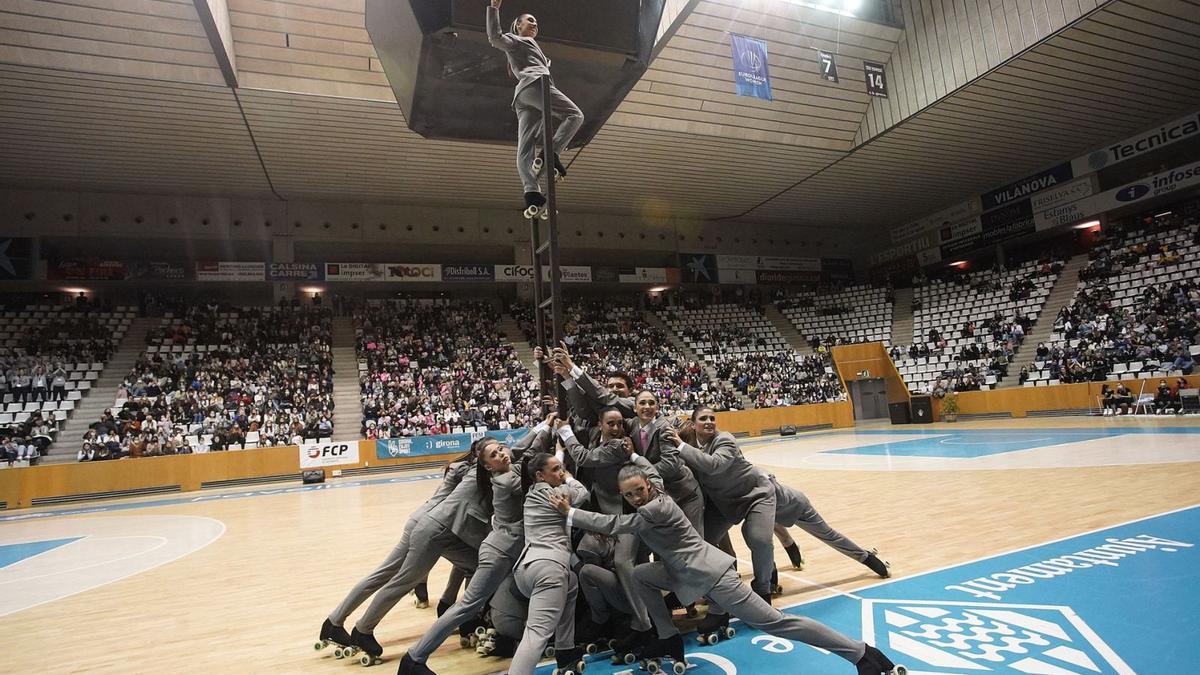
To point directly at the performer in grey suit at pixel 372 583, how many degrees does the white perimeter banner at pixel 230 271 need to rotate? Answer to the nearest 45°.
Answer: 0° — it already faces them

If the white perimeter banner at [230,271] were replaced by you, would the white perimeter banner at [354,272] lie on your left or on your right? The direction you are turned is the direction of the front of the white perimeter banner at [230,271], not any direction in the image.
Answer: on your left

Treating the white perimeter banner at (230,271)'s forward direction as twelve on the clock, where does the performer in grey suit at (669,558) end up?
The performer in grey suit is roughly at 12 o'clock from the white perimeter banner.

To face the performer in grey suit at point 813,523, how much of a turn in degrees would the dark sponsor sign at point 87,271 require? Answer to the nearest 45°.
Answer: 0° — it already faces them

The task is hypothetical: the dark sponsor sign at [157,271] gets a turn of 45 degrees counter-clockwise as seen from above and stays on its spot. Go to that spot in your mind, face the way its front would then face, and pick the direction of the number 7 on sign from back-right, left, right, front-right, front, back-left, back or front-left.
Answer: front

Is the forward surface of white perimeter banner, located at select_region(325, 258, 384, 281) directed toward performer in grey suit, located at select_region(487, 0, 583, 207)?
yes

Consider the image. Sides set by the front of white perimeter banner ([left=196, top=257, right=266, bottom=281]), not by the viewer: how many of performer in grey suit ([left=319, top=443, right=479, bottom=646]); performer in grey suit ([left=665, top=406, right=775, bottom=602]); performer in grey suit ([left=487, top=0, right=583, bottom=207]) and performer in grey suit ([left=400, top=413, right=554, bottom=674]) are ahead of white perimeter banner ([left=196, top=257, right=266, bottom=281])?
4

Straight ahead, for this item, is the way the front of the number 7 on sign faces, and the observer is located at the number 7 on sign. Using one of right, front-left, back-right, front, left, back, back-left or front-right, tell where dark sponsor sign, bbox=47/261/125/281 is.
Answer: right

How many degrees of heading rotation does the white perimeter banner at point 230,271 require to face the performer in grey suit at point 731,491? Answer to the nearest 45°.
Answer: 0° — it already faces them

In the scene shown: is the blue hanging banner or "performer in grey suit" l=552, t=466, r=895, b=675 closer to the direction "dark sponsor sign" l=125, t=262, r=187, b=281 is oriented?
the performer in grey suit

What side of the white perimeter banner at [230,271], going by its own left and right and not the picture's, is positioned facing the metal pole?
front

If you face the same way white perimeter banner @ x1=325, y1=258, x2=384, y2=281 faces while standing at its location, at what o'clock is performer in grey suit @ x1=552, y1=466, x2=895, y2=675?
The performer in grey suit is roughly at 12 o'clock from the white perimeter banner.
